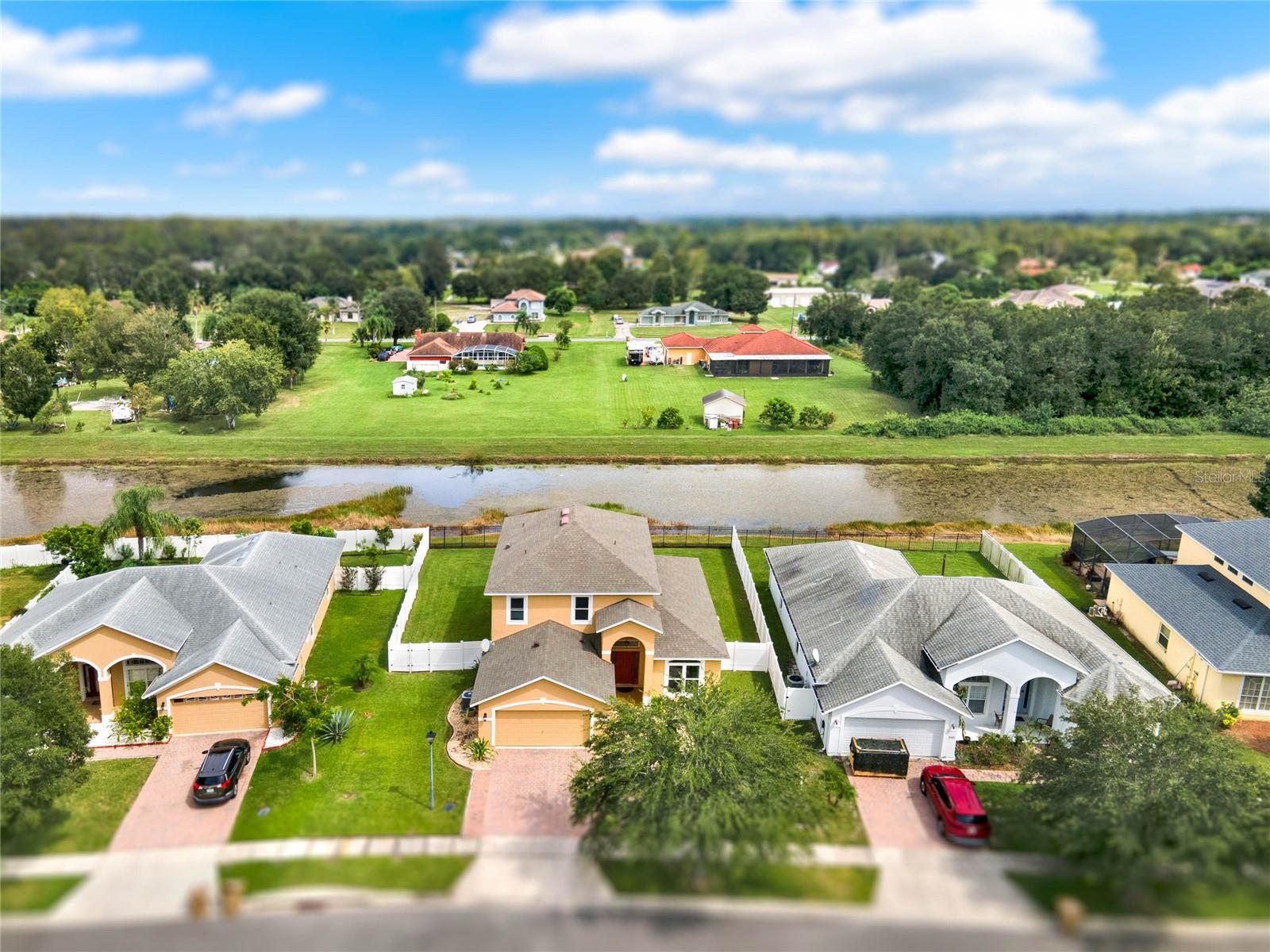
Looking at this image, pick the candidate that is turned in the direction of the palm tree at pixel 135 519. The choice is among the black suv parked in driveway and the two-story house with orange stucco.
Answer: the black suv parked in driveway

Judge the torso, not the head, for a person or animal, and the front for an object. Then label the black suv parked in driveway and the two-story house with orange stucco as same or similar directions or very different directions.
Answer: very different directions

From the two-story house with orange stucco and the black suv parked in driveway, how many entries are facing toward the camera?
1

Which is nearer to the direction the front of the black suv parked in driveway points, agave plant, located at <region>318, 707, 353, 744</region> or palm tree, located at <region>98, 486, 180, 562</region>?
the palm tree

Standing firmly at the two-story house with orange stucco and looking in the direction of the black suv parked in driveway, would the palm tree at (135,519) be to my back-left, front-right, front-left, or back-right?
front-right

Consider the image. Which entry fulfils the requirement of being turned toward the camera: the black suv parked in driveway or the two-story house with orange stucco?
the two-story house with orange stucco

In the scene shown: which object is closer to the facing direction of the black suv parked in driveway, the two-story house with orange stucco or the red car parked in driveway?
the two-story house with orange stucco

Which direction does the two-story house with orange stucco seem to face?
toward the camera

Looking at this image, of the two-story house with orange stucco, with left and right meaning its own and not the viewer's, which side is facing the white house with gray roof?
left

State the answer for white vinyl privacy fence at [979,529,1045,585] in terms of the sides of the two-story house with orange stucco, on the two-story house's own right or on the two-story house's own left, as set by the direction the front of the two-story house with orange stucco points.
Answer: on the two-story house's own left

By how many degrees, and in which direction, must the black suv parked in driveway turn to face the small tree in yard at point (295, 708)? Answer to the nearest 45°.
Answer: approximately 45° to its right

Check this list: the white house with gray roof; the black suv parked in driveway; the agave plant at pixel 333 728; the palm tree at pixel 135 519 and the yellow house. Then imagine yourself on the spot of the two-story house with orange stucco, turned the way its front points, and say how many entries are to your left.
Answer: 2

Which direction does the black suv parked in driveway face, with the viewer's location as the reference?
facing away from the viewer

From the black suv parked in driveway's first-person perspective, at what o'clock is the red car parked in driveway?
The red car parked in driveway is roughly at 4 o'clock from the black suv parked in driveway.

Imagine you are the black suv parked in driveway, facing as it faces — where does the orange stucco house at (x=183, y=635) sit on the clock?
The orange stucco house is roughly at 12 o'clock from the black suv parked in driveway.

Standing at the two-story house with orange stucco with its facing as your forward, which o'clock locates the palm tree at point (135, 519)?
The palm tree is roughly at 4 o'clock from the two-story house with orange stucco.
